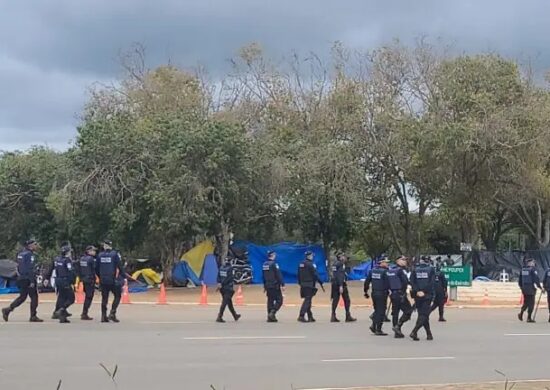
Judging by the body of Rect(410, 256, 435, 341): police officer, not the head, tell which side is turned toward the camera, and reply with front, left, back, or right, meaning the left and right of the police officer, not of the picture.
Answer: back

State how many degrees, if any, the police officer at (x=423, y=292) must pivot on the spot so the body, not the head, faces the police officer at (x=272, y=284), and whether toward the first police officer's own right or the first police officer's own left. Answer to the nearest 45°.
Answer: approximately 45° to the first police officer's own left

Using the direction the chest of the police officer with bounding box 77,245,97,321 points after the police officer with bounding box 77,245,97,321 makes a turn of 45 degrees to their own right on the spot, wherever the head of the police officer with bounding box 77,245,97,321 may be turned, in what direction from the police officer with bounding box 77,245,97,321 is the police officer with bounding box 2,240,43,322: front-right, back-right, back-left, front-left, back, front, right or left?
back

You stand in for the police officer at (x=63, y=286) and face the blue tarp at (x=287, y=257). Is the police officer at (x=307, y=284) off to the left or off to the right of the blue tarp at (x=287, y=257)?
right

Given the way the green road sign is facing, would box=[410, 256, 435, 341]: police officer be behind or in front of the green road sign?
in front

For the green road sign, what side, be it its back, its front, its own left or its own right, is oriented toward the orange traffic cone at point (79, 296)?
right

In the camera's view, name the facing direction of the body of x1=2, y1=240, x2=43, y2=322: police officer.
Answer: to the viewer's right

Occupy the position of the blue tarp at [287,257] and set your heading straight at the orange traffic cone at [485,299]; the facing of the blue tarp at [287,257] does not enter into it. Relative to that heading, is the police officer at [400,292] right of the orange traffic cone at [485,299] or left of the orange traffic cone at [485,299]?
right

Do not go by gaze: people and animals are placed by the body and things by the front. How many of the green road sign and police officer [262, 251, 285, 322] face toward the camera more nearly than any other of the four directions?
1
